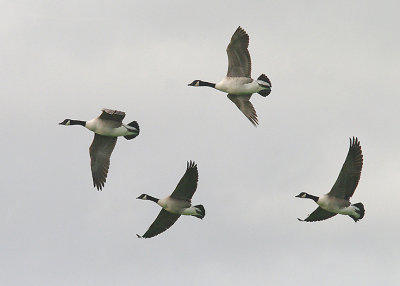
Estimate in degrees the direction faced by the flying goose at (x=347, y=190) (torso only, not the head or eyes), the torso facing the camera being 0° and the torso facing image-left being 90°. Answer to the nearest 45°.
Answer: approximately 90°
